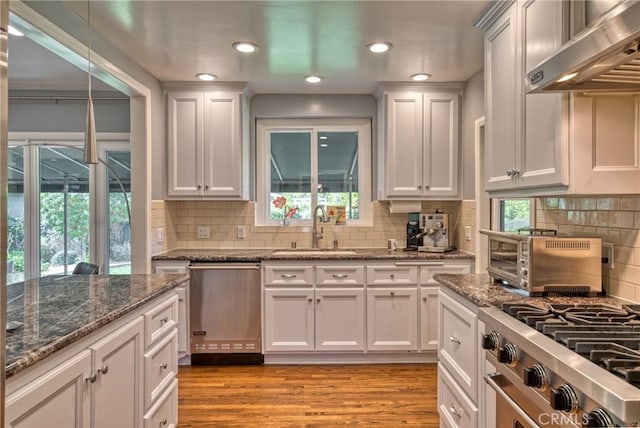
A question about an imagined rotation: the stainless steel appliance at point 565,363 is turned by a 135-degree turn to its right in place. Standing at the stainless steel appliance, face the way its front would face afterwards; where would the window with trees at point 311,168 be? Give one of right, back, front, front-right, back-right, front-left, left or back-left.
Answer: front-left

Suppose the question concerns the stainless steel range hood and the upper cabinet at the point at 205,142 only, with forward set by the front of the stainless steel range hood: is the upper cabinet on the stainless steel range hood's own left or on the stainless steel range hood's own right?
on the stainless steel range hood's own right

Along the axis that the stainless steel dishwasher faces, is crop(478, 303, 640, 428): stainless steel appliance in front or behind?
in front

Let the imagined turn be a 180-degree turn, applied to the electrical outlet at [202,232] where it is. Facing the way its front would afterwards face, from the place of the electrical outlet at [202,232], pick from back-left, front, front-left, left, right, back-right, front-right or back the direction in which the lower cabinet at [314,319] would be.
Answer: back-right

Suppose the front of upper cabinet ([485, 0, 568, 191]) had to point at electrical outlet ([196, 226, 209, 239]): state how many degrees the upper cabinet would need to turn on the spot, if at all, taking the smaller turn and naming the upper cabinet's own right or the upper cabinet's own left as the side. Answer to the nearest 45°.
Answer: approximately 45° to the upper cabinet's own right

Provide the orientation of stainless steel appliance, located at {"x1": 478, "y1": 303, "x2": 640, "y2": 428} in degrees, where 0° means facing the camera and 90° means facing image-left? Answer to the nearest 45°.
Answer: approximately 45°

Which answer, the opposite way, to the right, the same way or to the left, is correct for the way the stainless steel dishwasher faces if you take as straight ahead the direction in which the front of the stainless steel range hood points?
to the left

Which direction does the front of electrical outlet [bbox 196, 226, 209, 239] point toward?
toward the camera

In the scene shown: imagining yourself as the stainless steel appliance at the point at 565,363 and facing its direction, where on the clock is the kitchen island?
The kitchen island is roughly at 1 o'clock from the stainless steel appliance.

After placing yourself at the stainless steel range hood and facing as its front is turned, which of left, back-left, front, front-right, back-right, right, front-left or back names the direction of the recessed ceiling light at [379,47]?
right

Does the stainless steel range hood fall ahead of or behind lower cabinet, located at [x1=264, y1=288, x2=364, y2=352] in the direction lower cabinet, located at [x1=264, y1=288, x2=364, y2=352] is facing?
ahead

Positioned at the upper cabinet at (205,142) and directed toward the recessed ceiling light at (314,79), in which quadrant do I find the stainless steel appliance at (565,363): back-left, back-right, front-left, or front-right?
front-right

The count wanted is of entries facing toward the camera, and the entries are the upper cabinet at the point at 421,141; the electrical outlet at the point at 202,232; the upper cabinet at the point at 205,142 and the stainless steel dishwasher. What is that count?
4

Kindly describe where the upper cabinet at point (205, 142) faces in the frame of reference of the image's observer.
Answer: facing the viewer

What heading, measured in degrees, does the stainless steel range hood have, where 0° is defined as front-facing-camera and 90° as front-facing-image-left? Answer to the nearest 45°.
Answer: approximately 45°

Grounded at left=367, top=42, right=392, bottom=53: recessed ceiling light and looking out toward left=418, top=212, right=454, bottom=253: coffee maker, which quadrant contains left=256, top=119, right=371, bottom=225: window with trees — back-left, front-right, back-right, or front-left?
front-left

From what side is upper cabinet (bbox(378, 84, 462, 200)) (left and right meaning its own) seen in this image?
front

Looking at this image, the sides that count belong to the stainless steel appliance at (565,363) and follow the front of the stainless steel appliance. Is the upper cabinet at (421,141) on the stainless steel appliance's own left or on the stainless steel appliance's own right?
on the stainless steel appliance's own right
